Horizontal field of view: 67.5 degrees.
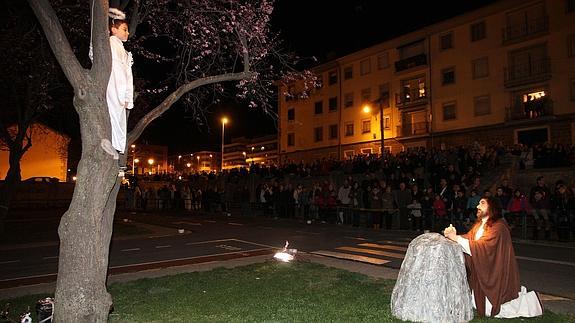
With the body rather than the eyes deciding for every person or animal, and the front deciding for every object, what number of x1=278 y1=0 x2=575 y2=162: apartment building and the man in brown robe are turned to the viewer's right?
0

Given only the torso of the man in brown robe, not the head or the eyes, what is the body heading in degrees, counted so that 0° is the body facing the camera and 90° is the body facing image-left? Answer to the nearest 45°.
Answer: approximately 90°

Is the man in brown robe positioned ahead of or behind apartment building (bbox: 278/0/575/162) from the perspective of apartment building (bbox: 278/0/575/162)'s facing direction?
ahead

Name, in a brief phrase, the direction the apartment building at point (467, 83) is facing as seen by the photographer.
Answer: facing the viewer and to the left of the viewer

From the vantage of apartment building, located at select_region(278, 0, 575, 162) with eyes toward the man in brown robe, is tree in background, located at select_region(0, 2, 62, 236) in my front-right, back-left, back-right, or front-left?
front-right

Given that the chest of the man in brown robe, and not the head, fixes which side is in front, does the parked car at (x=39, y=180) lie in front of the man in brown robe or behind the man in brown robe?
in front

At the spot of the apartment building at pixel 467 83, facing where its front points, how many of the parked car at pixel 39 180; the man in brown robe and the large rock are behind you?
0

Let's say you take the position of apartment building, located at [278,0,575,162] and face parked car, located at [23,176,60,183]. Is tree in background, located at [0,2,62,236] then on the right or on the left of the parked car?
left

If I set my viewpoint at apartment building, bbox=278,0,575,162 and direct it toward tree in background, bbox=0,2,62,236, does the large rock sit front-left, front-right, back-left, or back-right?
front-left

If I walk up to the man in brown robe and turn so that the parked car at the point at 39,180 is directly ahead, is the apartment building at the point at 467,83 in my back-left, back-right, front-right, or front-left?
front-right
